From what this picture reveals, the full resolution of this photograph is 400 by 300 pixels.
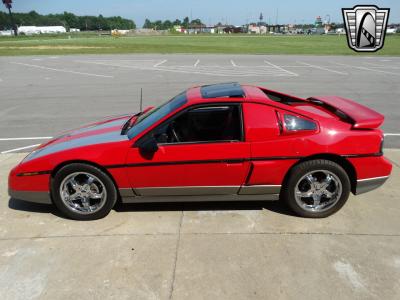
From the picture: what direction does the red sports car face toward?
to the viewer's left
